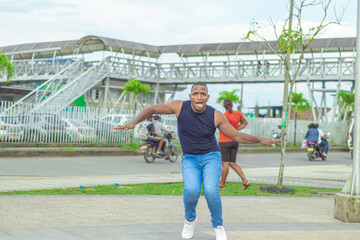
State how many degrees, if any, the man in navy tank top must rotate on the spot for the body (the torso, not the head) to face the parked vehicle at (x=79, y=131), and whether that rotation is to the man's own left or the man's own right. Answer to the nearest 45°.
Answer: approximately 180°

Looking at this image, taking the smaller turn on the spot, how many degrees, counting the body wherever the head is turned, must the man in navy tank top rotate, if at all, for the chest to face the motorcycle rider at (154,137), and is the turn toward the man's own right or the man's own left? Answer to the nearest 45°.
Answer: approximately 180°

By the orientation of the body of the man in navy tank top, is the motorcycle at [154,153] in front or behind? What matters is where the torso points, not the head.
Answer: behind

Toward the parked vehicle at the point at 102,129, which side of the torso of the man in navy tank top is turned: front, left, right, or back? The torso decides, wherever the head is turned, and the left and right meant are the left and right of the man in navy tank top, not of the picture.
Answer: back

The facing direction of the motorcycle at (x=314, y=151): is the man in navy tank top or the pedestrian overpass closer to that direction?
the pedestrian overpass

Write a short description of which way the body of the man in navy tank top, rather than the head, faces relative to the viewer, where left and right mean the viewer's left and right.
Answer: facing the viewer
